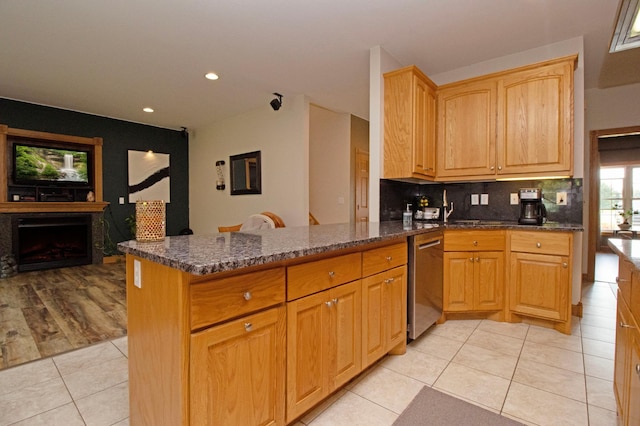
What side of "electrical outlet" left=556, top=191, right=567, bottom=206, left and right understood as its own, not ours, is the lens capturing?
front

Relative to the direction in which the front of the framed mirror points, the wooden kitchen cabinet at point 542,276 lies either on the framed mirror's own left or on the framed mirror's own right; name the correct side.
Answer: on the framed mirror's own left

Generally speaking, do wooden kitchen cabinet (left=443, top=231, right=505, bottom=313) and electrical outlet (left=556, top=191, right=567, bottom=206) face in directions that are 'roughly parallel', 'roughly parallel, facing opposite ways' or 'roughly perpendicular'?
roughly parallel

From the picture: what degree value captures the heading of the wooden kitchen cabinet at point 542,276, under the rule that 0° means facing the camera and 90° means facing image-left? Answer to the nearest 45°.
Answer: approximately 45°

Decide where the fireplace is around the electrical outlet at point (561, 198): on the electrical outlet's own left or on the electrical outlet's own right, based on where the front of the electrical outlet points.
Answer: on the electrical outlet's own right

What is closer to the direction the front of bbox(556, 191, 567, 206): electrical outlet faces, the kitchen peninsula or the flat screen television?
the kitchen peninsula

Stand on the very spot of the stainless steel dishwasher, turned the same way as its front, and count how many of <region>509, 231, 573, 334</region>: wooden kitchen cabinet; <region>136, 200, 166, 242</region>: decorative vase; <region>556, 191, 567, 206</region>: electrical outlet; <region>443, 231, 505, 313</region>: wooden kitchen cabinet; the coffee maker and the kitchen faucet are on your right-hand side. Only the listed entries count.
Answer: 1

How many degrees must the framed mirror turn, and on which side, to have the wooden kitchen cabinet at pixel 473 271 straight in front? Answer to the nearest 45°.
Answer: approximately 90° to its left

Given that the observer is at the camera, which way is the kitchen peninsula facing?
facing the viewer and to the right of the viewer

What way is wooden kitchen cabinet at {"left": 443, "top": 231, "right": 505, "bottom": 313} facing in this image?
toward the camera

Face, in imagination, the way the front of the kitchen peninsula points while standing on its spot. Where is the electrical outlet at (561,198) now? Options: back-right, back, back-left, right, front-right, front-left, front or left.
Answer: left

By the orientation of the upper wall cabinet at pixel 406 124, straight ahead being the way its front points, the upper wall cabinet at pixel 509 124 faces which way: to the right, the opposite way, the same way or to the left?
to the right

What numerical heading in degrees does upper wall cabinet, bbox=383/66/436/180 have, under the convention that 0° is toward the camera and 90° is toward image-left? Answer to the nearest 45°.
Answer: approximately 315°

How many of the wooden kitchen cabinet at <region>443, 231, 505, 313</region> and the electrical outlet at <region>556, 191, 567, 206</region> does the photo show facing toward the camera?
2

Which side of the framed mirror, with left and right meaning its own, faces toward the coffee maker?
left
